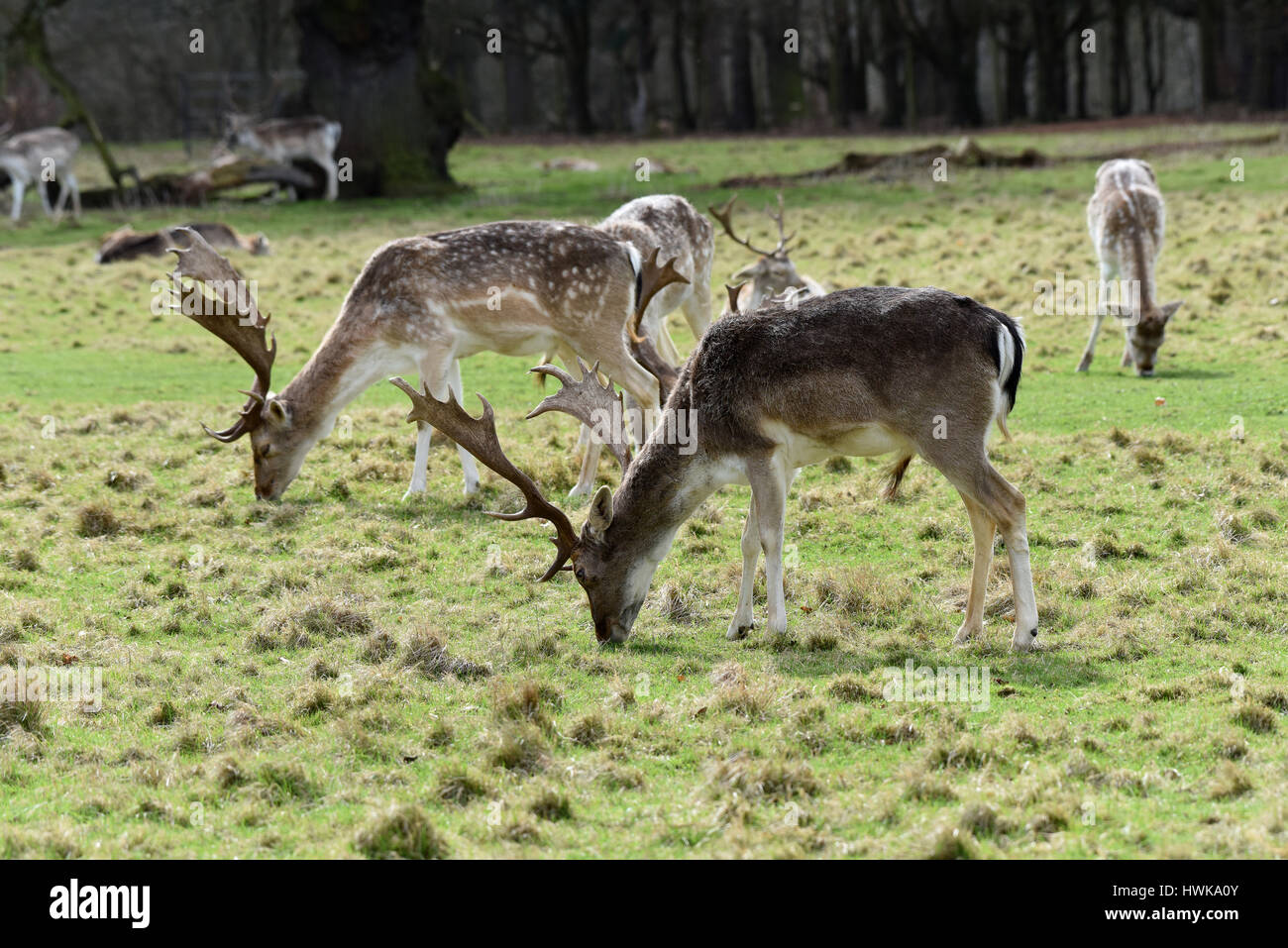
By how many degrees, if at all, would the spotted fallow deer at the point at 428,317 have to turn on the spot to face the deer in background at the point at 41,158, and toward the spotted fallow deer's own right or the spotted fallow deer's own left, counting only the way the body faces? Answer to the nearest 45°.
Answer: approximately 90° to the spotted fallow deer's own right

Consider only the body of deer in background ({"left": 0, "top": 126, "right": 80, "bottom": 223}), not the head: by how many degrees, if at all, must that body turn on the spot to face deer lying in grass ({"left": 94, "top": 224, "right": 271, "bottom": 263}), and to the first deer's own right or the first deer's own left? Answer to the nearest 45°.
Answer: approximately 90° to the first deer's own left

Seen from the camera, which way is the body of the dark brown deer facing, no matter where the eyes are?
to the viewer's left

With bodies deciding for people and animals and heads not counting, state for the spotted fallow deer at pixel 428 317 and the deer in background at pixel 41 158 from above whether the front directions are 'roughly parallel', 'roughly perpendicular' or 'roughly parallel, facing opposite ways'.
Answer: roughly parallel

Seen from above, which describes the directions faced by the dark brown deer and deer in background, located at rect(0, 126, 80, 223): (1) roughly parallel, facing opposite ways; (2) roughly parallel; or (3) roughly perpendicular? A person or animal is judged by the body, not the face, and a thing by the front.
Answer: roughly parallel

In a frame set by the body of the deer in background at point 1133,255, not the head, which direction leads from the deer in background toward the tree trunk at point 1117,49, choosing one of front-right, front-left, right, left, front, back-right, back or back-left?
back

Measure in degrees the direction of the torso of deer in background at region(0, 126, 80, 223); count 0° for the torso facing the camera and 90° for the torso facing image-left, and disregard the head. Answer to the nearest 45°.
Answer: approximately 90°

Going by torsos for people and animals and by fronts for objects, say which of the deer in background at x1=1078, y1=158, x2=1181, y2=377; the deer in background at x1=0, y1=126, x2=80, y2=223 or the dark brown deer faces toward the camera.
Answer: the deer in background at x1=1078, y1=158, x2=1181, y2=377

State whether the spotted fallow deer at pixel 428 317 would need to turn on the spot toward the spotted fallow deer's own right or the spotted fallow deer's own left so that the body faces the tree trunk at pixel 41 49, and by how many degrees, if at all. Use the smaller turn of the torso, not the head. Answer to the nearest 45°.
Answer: approximately 90° to the spotted fallow deer's own right

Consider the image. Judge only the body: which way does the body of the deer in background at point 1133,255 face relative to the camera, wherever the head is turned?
toward the camera

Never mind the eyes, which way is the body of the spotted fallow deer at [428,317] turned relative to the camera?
to the viewer's left

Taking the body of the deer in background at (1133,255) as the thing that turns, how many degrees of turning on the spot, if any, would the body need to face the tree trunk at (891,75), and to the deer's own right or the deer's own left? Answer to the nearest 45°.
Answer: approximately 180°

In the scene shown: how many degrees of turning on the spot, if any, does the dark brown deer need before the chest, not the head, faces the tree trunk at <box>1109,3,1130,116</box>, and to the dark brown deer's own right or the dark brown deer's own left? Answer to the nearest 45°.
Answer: approximately 90° to the dark brown deer's own right
